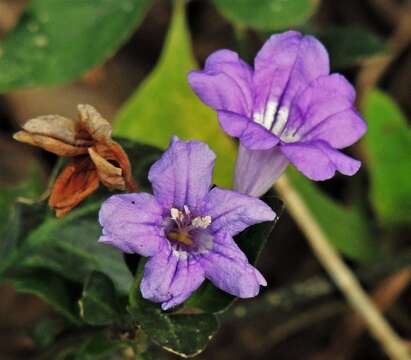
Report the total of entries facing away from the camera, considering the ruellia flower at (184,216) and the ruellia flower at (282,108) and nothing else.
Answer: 0

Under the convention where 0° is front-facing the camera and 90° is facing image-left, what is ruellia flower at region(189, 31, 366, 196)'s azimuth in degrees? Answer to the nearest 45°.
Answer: approximately 315°

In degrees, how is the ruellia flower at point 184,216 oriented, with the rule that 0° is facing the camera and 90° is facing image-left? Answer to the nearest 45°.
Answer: approximately 0°

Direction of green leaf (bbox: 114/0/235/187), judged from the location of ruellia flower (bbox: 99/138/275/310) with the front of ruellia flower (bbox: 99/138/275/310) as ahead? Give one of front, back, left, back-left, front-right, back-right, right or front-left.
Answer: back
